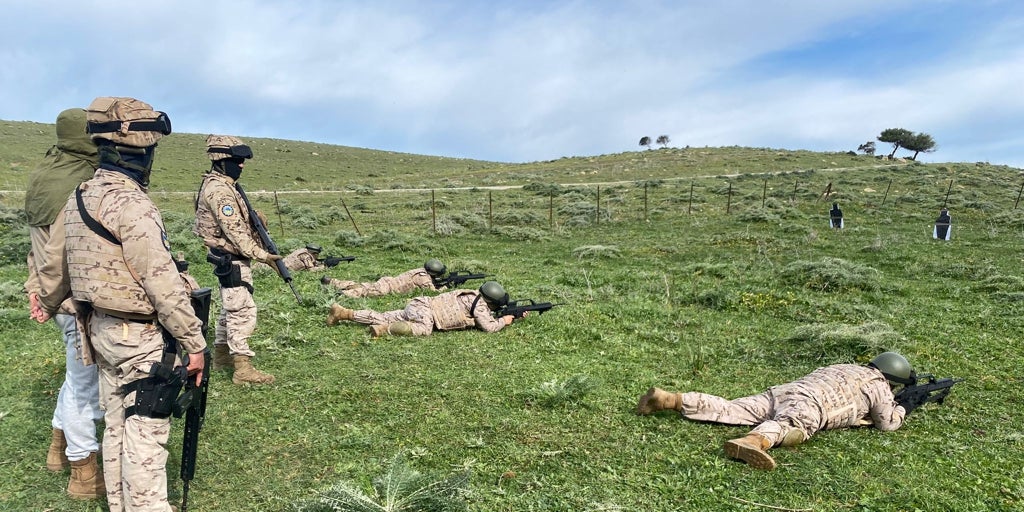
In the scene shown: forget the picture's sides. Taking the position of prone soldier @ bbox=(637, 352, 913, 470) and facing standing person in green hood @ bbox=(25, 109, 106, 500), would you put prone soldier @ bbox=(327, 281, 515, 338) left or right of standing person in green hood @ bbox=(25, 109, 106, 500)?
right

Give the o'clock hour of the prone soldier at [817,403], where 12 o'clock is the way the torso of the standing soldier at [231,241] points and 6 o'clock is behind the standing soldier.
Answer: The prone soldier is roughly at 1 o'clock from the standing soldier.

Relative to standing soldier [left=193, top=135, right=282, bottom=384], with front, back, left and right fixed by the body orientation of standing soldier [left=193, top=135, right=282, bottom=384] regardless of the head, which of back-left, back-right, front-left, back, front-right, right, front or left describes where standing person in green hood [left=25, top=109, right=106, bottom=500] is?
back-right

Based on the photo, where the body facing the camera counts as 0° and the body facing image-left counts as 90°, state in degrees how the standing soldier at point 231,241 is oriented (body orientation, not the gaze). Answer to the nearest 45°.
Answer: approximately 270°

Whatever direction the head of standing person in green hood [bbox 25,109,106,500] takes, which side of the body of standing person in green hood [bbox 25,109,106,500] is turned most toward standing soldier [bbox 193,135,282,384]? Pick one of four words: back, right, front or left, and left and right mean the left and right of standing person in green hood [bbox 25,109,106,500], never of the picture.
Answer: front

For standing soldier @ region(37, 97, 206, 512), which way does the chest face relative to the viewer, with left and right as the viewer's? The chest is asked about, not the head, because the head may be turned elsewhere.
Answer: facing away from the viewer and to the right of the viewer

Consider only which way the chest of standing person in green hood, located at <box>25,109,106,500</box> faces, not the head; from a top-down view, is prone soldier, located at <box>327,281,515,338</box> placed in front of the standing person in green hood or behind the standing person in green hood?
in front

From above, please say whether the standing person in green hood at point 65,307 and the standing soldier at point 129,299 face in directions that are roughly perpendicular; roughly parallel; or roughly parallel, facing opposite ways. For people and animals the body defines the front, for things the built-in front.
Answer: roughly parallel

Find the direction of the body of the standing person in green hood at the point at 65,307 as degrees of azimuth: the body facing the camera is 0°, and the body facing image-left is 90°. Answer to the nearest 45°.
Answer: approximately 225°

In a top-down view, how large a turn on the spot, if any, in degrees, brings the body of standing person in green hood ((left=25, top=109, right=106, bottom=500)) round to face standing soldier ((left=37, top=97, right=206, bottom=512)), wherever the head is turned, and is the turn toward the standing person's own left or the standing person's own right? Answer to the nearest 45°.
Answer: approximately 135° to the standing person's own right

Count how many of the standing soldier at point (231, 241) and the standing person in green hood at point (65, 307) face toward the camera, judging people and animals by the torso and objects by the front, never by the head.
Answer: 0

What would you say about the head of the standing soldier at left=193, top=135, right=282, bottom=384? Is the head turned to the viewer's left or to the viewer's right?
to the viewer's right

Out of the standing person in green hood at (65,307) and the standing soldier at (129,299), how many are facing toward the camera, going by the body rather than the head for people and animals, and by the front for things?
0

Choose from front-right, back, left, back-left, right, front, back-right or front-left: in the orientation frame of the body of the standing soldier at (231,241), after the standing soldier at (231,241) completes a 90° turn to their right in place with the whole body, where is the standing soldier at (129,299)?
front

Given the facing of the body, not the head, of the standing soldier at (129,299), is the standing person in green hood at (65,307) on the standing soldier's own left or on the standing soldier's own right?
on the standing soldier's own left

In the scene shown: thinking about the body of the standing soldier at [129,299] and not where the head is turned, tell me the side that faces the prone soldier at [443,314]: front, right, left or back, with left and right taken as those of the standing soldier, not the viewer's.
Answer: front

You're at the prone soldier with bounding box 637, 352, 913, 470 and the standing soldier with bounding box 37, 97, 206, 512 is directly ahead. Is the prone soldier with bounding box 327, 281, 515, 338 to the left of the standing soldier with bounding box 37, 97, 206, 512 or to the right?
right
